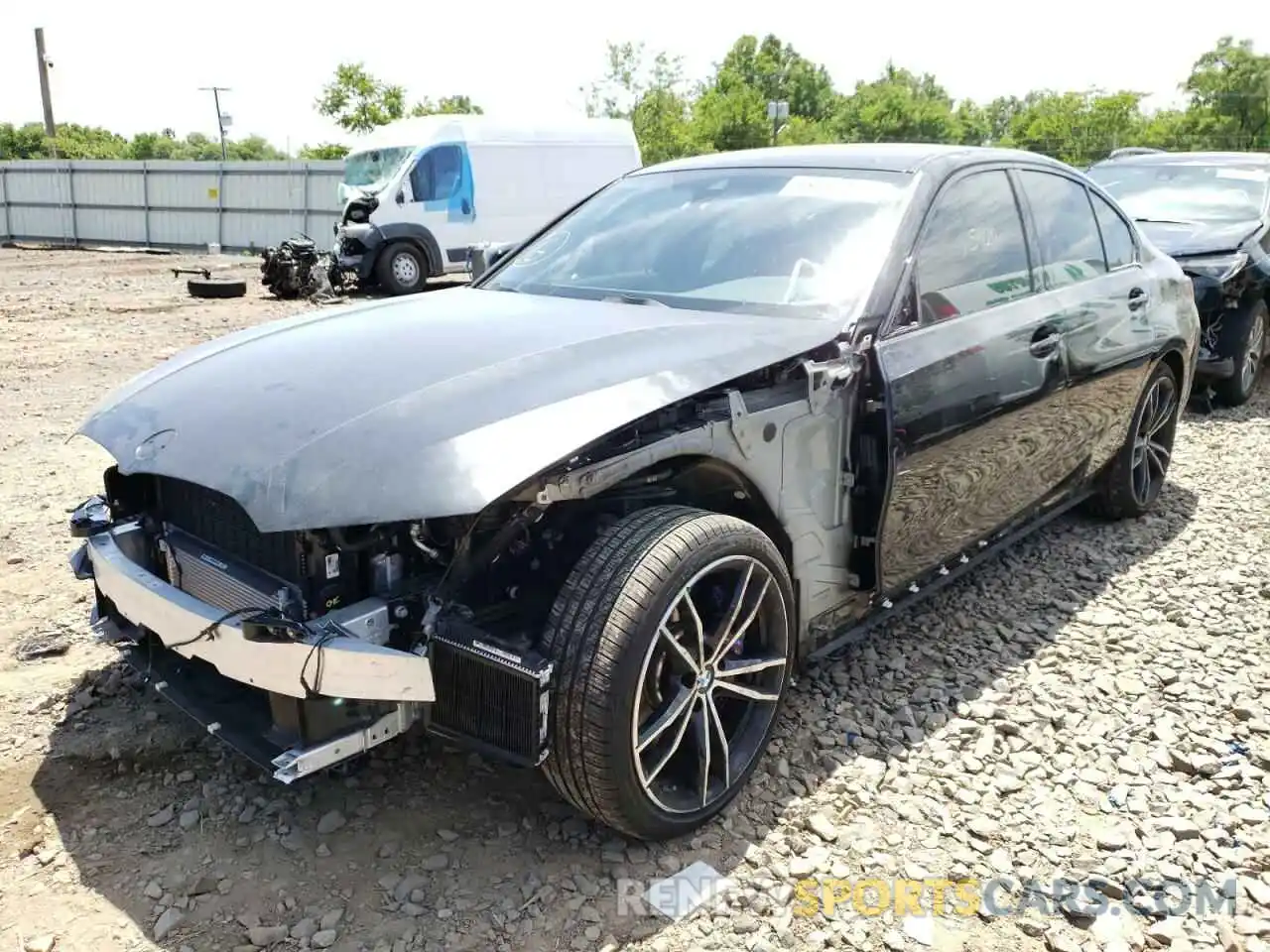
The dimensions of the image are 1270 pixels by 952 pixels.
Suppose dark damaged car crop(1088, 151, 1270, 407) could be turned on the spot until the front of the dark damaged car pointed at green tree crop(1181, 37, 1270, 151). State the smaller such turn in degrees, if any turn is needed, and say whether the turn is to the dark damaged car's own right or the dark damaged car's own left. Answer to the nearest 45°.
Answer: approximately 135° to the dark damaged car's own right

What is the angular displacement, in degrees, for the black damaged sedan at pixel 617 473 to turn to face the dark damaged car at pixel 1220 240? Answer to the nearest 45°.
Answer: approximately 180°

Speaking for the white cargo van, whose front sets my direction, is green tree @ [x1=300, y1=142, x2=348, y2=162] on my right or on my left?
on my right

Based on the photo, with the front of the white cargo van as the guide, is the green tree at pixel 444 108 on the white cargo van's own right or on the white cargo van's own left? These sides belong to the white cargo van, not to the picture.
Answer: on the white cargo van's own right

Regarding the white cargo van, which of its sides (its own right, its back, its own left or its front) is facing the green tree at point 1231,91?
back

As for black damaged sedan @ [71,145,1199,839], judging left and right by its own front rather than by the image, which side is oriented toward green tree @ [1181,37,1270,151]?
back
